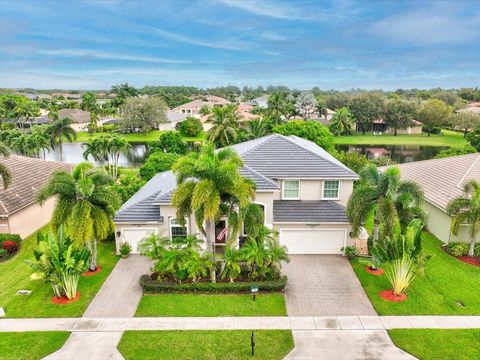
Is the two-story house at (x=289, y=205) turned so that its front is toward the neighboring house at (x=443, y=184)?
no

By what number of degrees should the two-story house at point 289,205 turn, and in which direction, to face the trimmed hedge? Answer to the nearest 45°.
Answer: approximately 45° to its right

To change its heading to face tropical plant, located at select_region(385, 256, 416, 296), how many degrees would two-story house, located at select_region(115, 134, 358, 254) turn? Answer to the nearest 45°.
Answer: approximately 45° to its left

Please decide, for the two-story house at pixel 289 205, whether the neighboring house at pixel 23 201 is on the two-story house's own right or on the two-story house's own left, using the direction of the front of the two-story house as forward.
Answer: on the two-story house's own right

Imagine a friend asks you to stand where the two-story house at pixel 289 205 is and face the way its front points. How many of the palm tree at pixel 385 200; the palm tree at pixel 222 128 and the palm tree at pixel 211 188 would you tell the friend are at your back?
1

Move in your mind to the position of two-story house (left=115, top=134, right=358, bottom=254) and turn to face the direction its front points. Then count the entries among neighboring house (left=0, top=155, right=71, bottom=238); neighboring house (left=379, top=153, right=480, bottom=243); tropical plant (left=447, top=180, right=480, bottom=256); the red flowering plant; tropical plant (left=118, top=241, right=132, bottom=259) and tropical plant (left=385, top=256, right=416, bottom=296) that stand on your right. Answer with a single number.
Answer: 3

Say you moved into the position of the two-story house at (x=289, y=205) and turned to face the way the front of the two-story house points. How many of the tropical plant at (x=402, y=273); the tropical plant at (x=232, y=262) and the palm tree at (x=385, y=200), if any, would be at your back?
0

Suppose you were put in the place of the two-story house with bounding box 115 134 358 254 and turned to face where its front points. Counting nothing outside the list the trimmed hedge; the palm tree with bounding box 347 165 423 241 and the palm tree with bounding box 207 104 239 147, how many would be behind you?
1

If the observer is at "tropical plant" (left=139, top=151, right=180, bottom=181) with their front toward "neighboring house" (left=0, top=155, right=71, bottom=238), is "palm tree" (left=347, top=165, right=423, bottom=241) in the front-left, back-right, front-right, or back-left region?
front-left

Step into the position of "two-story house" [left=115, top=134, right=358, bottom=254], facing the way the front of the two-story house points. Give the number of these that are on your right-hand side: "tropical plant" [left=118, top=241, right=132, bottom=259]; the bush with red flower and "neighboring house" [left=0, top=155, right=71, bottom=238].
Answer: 3

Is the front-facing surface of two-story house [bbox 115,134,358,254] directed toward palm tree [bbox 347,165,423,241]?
no

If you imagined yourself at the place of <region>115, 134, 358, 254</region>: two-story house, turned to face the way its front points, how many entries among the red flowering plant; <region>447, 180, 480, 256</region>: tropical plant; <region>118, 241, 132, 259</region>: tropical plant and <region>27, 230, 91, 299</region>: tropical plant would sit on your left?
1

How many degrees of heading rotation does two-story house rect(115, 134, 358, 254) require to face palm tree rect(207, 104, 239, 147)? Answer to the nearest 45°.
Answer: approximately 180°

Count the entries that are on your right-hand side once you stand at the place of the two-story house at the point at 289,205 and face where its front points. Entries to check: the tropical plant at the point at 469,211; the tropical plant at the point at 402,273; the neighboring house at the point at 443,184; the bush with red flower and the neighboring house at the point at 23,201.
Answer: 2

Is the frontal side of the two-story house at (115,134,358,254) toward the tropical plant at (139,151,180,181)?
no

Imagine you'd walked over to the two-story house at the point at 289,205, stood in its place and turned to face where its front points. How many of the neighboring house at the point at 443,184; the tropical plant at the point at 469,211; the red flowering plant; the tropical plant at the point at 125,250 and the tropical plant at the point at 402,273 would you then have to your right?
2

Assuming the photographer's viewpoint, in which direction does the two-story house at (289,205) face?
facing the viewer
